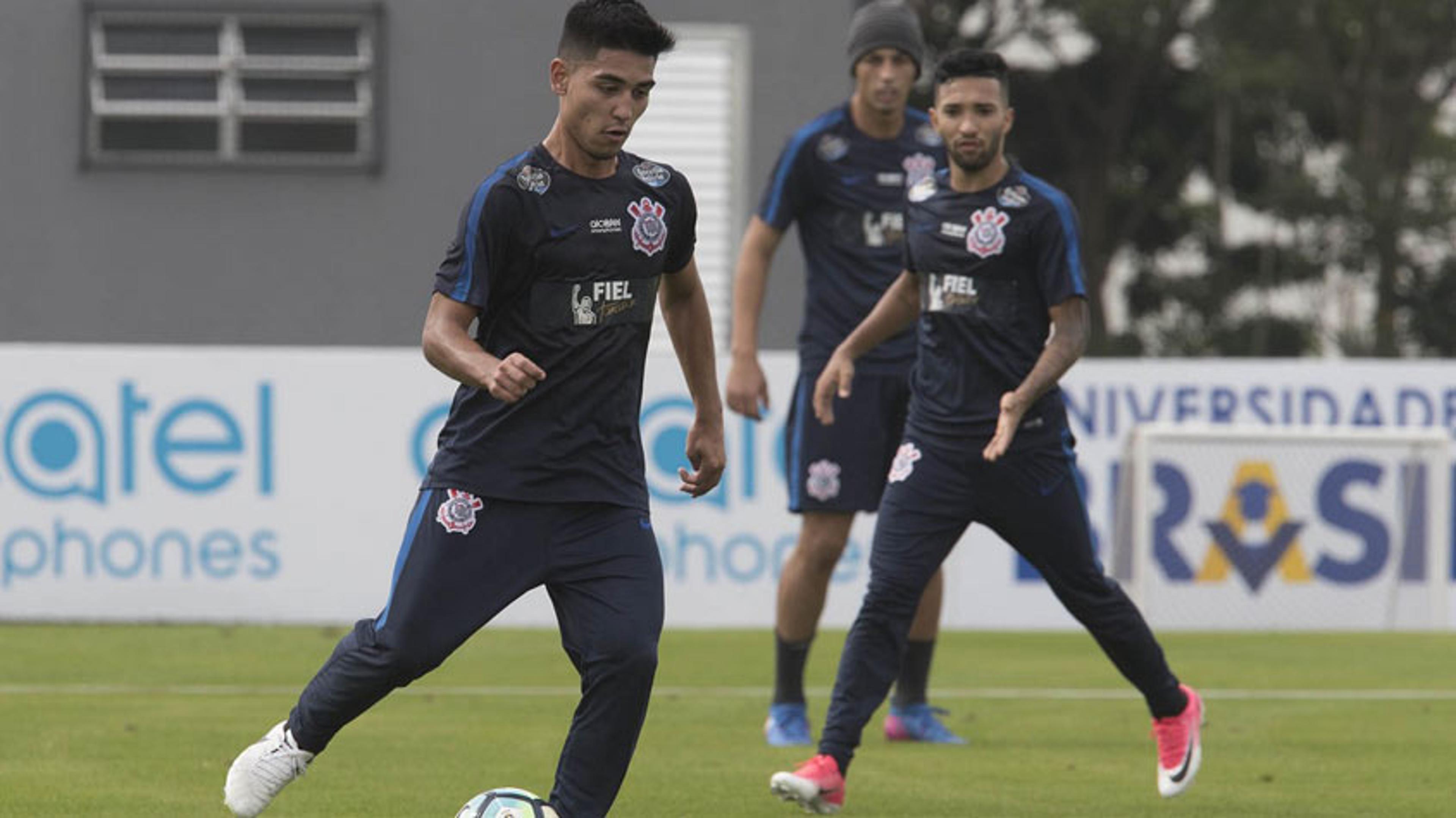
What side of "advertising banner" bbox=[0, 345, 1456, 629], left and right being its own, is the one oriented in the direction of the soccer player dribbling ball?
front

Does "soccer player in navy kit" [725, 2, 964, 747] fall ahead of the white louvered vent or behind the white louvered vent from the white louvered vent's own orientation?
ahead

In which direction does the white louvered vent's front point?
toward the camera

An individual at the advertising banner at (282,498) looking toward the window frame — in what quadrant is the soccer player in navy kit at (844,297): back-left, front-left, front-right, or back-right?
back-right

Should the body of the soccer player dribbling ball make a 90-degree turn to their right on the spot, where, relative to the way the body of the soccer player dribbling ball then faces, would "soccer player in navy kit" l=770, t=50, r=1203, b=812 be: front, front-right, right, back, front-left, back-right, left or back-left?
back

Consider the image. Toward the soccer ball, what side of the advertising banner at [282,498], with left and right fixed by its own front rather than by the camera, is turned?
front

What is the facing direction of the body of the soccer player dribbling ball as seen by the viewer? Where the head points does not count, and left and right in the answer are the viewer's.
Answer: facing the viewer and to the right of the viewer

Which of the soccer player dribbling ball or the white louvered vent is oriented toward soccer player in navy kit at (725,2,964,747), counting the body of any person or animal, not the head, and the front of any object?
the white louvered vent

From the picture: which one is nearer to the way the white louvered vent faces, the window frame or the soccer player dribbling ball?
the soccer player dribbling ball

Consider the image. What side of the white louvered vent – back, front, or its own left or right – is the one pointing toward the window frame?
right

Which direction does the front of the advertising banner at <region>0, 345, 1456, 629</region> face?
toward the camera

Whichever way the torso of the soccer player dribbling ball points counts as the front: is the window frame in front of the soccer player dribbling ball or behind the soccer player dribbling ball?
behind

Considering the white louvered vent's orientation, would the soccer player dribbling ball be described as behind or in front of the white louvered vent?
in front

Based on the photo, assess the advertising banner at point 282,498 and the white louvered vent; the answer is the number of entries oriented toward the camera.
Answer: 2
